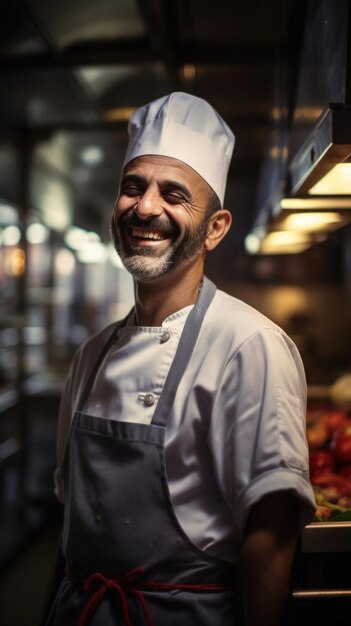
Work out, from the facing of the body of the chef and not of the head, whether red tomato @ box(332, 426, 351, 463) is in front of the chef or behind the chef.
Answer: behind

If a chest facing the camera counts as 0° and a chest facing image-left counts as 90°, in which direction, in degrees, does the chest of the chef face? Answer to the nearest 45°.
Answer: approximately 45°

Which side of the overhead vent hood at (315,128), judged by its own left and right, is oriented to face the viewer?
left
